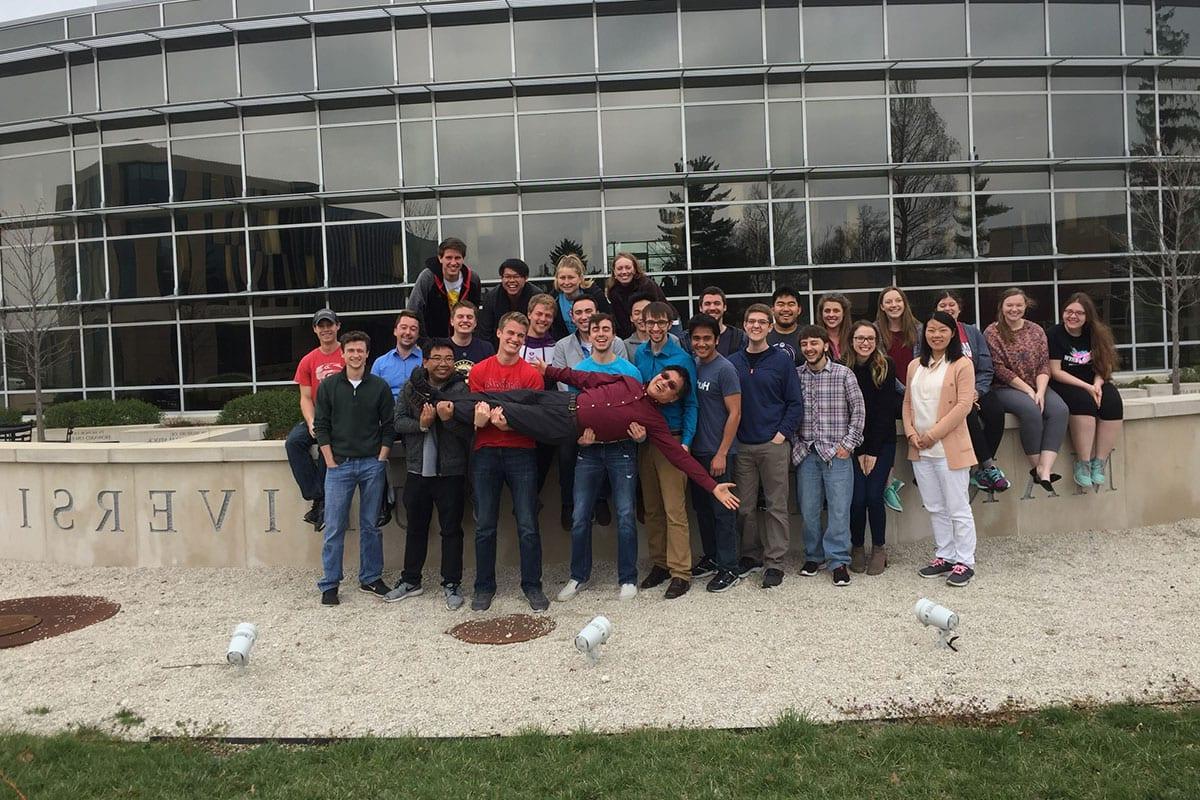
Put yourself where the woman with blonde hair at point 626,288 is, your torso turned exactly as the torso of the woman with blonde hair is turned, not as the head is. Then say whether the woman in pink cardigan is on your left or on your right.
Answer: on your left

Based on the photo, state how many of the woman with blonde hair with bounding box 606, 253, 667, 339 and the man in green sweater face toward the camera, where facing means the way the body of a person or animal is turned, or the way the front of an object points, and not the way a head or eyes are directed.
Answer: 2

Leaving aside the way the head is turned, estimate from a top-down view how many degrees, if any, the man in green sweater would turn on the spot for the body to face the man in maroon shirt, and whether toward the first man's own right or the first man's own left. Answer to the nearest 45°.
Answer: approximately 45° to the first man's own left

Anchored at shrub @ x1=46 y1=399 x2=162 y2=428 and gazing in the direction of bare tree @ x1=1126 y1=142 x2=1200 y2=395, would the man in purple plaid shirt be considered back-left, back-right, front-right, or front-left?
front-right

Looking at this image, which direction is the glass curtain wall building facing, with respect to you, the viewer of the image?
facing the viewer

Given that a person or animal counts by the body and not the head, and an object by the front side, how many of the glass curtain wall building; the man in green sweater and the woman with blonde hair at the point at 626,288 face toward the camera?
3

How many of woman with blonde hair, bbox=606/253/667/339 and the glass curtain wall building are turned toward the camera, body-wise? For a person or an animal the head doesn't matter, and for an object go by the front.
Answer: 2

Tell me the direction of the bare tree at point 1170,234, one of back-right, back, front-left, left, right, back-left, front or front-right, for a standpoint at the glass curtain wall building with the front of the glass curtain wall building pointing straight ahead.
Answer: left

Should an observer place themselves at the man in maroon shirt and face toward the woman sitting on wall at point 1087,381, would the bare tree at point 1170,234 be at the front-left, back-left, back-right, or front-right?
front-left
